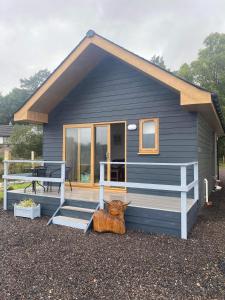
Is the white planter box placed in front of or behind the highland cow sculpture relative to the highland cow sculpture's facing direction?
behind

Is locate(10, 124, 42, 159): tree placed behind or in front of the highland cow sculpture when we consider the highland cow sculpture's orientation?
behind

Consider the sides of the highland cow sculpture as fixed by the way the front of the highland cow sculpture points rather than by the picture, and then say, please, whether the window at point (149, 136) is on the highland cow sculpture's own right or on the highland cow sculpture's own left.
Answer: on the highland cow sculpture's own left

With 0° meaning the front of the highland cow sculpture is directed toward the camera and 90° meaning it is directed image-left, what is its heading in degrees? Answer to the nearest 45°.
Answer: approximately 315°

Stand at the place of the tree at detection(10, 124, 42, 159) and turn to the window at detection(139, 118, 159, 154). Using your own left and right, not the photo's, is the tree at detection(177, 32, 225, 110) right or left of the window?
left

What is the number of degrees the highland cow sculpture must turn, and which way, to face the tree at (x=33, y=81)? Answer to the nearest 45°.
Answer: approximately 135° to its left

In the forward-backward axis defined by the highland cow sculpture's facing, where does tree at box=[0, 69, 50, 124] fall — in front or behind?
behind

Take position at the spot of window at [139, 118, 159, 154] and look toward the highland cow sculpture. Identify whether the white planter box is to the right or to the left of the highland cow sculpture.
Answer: right
